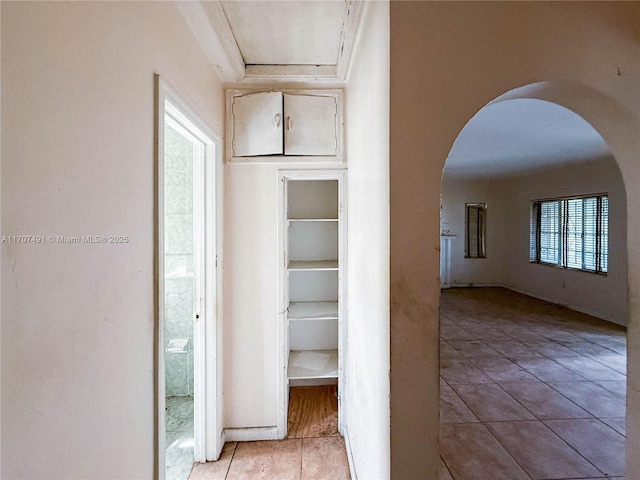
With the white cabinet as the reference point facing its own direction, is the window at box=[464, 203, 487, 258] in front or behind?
behind

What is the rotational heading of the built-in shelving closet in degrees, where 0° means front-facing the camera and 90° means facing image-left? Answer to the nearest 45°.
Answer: approximately 0°

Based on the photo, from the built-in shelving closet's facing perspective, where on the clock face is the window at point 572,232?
The window is roughly at 8 o'clock from the built-in shelving closet.

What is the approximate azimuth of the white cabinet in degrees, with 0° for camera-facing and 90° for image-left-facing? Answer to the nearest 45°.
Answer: approximately 0°

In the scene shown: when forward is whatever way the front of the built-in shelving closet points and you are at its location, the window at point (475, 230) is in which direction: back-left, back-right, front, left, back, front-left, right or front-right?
back-left
